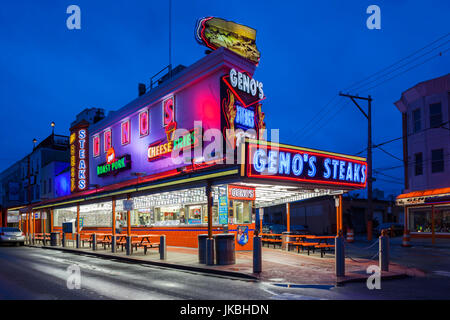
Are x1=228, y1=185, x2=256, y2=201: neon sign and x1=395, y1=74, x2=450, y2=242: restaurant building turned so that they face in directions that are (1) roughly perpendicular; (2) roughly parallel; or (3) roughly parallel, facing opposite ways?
roughly perpendicular

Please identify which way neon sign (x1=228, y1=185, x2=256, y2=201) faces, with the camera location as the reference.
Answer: facing the viewer and to the right of the viewer

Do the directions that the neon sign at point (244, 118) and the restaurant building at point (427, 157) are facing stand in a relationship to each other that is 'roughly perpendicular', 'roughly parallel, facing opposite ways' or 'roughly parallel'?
roughly perpendicular

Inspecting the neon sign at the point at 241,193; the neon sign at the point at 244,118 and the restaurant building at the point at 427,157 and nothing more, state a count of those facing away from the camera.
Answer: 0

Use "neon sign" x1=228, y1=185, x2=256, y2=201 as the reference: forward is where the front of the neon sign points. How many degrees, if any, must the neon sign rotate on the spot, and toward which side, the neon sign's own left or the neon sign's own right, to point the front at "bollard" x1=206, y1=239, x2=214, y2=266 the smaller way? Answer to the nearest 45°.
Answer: approximately 45° to the neon sign's own right

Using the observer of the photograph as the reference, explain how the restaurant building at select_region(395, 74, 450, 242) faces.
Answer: facing the viewer and to the left of the viewer
